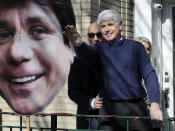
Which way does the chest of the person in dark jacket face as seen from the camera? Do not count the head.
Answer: toward the camera

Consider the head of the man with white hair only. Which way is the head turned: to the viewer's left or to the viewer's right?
to the viewer's left

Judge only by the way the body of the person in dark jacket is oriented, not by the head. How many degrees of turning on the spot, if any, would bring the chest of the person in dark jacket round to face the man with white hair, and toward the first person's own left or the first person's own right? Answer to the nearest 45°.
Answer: approximately 45° to the first person's own left

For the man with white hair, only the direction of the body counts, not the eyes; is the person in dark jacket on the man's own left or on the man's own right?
on the man's own right

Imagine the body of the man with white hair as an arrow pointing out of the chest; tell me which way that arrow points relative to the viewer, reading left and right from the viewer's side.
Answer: facing the viewer and to the left of the viewer

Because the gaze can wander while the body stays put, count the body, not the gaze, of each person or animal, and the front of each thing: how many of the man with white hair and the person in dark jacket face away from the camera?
0
